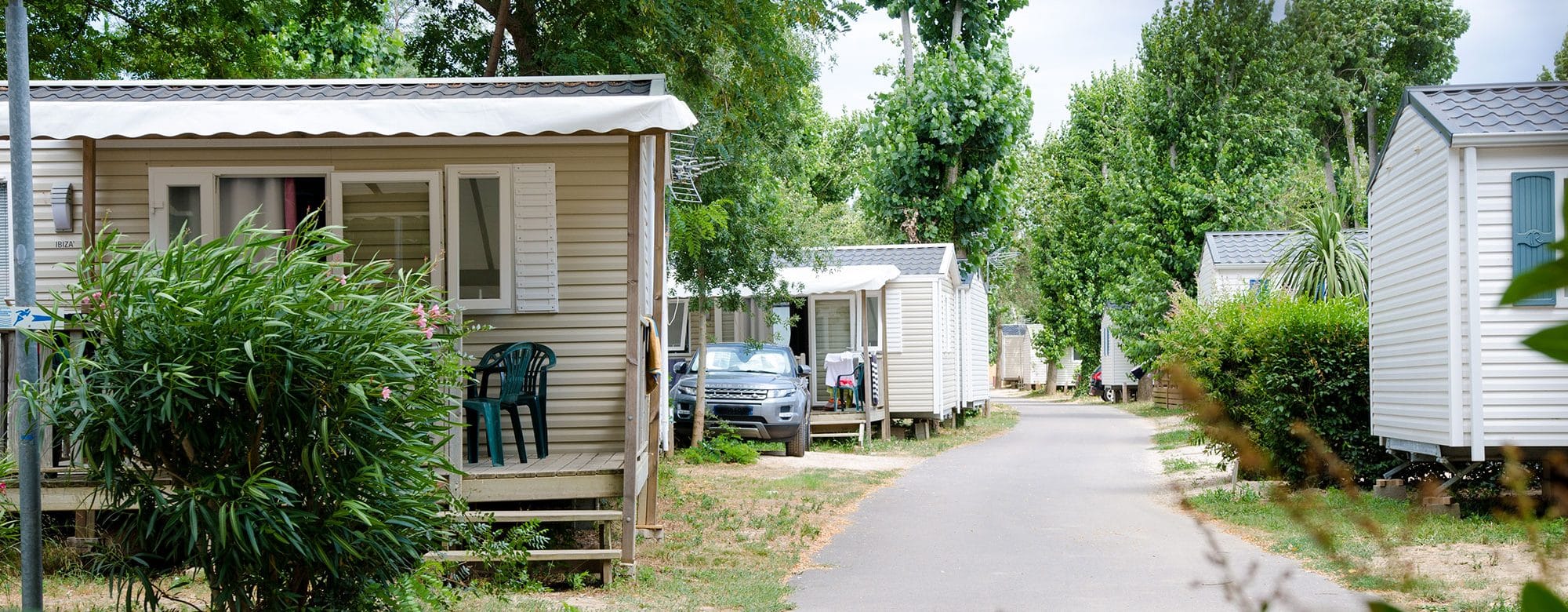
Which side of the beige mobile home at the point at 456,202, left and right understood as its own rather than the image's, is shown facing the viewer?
front

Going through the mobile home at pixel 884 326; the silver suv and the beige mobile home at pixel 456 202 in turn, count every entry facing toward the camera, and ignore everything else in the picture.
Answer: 3

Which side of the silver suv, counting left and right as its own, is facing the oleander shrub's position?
front

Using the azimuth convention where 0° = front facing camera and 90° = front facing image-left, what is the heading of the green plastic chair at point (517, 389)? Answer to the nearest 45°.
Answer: approximately 45°

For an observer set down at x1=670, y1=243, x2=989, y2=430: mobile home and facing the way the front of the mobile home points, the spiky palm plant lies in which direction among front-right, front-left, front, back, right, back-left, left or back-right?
front-left

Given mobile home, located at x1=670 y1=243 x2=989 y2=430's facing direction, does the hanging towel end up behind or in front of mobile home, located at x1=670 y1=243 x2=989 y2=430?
in front

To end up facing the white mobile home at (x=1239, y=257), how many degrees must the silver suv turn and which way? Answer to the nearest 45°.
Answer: approximately 135° to its left

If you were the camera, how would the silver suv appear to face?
facing the viewer

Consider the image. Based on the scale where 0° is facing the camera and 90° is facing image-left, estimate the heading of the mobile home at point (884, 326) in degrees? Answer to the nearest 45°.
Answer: approximately 0°

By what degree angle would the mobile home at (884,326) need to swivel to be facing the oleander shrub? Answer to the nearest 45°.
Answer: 0° — it already faces it

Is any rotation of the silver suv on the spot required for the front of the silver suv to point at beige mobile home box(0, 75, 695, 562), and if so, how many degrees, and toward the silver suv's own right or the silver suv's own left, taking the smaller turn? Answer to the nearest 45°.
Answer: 0° — it already faces it
